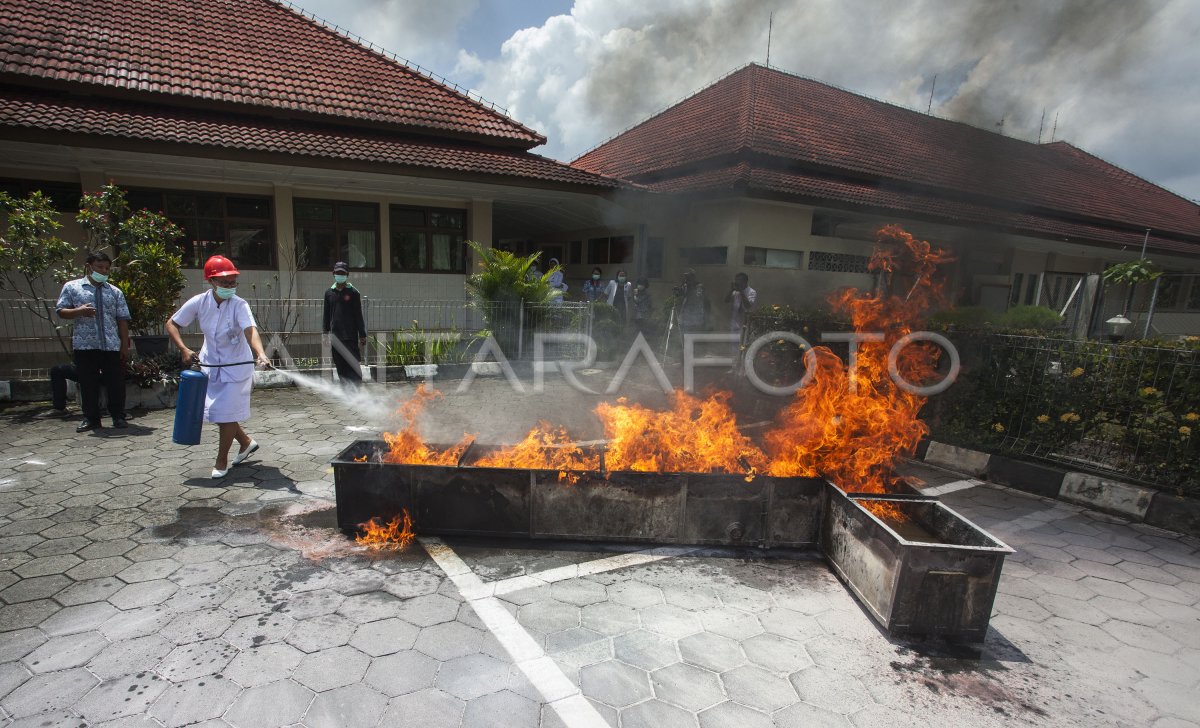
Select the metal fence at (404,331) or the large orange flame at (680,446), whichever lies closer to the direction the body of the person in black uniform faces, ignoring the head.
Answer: the large orange flame

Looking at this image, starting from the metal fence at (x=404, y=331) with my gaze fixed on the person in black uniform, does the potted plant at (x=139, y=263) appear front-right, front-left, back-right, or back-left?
front-right

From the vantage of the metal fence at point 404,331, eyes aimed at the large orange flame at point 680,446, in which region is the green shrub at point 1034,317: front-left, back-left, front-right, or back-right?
front-left

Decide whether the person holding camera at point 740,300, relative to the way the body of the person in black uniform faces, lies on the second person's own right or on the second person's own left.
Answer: on the second person's own left

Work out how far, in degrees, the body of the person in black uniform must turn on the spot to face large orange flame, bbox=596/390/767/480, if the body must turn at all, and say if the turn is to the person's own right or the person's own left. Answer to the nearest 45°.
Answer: approximately 45° to the person's own left

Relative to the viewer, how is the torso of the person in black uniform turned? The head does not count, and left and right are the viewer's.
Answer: facing the viewer

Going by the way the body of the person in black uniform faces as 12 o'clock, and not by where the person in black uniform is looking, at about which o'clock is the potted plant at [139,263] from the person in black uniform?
The potted plant is roughly at 4 o'clock from the person in black uniform.

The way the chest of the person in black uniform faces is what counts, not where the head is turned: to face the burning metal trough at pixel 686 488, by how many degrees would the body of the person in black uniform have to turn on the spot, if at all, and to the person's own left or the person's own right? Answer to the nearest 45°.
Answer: approximately 45° to the person's own left

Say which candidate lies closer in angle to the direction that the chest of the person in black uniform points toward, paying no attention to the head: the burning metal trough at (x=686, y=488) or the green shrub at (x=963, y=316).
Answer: the burning metal trough

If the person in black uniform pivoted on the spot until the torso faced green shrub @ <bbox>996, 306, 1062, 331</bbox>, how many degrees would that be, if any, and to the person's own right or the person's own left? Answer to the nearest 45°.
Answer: approximately 90° to the person's own left

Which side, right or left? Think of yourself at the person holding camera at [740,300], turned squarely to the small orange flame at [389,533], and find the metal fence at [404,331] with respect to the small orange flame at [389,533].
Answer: right

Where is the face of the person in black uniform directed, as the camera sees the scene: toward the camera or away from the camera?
toward the camera

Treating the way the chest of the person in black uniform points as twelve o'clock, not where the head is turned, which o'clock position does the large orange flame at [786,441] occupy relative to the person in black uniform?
The large orange flame is roughly at 11 o'clock from the person in black uniform.

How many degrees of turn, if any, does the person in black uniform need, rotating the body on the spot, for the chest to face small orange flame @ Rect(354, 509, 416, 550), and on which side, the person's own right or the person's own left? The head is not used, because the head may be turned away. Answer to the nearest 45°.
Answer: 0° — they already face it
